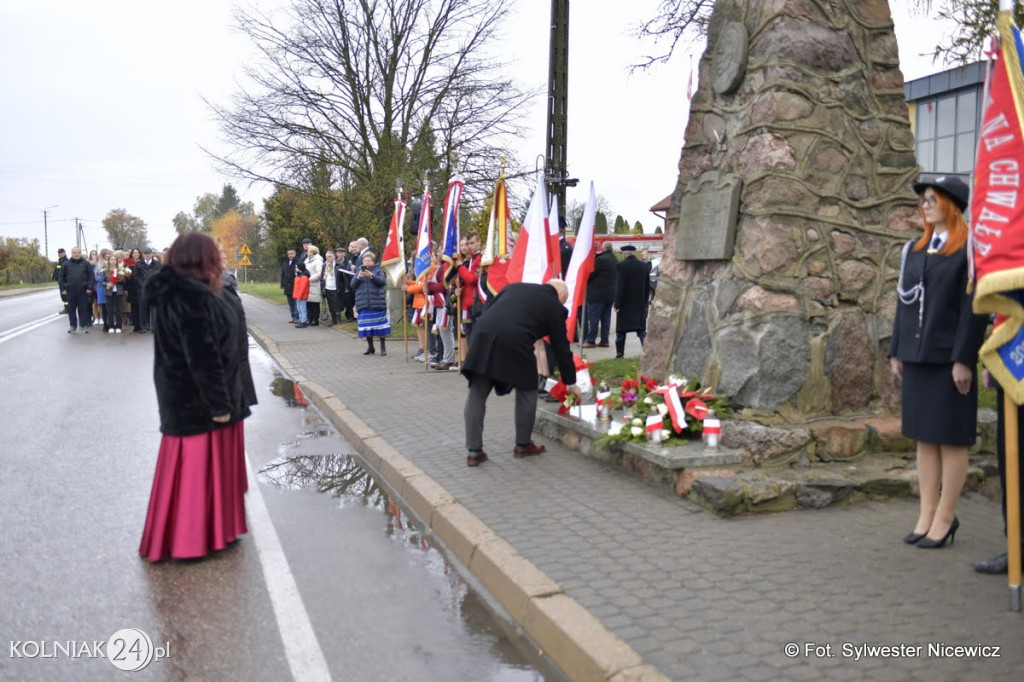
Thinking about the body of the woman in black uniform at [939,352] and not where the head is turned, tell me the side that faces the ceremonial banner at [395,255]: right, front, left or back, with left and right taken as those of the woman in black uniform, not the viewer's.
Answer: right

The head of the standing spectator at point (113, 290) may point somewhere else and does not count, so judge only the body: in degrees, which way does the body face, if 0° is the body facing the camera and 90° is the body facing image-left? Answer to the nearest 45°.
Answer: approximately 0°

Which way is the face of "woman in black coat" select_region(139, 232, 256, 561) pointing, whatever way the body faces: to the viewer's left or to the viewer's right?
to the viewer's right

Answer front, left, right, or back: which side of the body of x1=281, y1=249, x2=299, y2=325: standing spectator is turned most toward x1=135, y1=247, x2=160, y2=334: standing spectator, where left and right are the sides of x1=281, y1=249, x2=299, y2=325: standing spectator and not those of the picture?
right

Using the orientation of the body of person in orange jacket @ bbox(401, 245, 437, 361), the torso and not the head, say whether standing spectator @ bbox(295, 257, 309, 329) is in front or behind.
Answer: behind

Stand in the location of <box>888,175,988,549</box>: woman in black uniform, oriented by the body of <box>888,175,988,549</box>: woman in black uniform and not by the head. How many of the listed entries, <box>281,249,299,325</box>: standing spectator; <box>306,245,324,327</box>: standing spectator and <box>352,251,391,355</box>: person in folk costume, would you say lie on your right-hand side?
3
